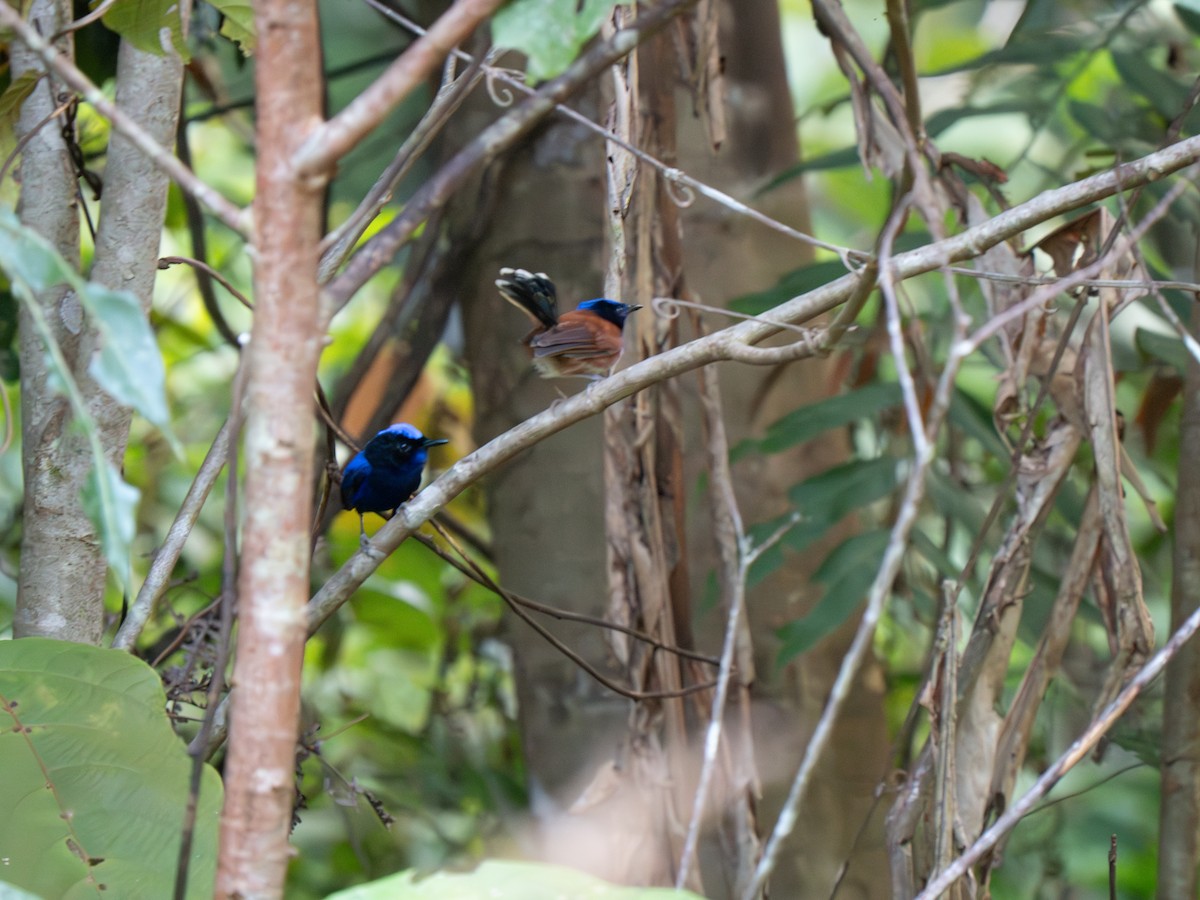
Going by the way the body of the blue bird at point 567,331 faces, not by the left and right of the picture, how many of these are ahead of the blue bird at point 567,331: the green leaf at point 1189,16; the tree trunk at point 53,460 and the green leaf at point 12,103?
1

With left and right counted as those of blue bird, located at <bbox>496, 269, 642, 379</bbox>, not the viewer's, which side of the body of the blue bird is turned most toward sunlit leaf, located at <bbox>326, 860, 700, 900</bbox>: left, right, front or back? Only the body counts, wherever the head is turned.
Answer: right

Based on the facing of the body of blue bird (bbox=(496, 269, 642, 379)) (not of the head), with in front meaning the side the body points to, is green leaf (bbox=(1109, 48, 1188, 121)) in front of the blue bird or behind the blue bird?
in front

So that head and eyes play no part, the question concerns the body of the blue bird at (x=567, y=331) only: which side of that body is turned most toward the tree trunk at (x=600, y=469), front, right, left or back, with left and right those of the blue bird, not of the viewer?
left

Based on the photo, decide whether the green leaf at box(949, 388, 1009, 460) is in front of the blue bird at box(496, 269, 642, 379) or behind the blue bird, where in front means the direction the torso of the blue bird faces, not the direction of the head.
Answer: in front

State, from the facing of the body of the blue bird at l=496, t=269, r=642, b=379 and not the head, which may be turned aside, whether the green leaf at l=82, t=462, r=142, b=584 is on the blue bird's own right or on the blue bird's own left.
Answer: on the blue bird's own right

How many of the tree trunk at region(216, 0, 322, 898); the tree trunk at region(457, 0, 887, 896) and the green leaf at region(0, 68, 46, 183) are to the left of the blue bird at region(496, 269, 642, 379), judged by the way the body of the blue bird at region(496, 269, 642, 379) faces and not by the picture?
1

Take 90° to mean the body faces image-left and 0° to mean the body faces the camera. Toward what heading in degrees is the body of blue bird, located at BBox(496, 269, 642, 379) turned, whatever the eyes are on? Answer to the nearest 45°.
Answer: approximately 270°

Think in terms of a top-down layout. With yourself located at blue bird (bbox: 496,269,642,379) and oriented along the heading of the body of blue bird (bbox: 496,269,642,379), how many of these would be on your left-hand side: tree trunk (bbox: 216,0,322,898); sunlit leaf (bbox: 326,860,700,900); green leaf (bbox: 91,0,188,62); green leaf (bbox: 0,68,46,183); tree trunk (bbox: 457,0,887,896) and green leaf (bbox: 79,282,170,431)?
1

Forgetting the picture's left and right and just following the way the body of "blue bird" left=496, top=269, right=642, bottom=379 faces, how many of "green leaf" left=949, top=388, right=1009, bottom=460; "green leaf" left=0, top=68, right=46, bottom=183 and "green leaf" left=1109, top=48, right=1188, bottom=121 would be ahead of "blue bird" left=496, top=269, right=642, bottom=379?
2
